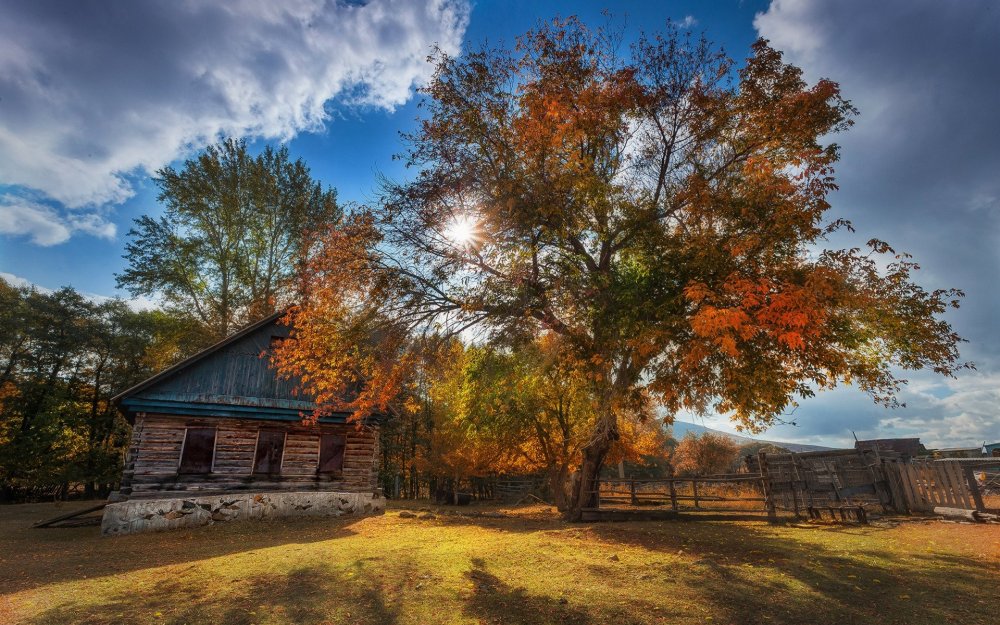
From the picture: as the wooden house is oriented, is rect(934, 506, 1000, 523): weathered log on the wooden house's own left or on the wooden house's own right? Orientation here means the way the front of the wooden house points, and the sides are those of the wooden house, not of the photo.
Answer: on the wooden house's own left

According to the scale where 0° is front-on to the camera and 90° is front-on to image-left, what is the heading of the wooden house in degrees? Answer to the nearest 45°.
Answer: approximately 0°

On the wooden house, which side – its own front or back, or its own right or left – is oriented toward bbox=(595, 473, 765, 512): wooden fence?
left

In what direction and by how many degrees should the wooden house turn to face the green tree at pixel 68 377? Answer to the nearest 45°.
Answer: approximately 135° to its right

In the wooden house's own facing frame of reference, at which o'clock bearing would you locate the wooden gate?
The wooden gate is roughly at 10 o'clock from the wooden house.

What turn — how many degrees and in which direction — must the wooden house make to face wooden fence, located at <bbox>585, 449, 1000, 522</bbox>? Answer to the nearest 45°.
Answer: approximately 45° to its left
